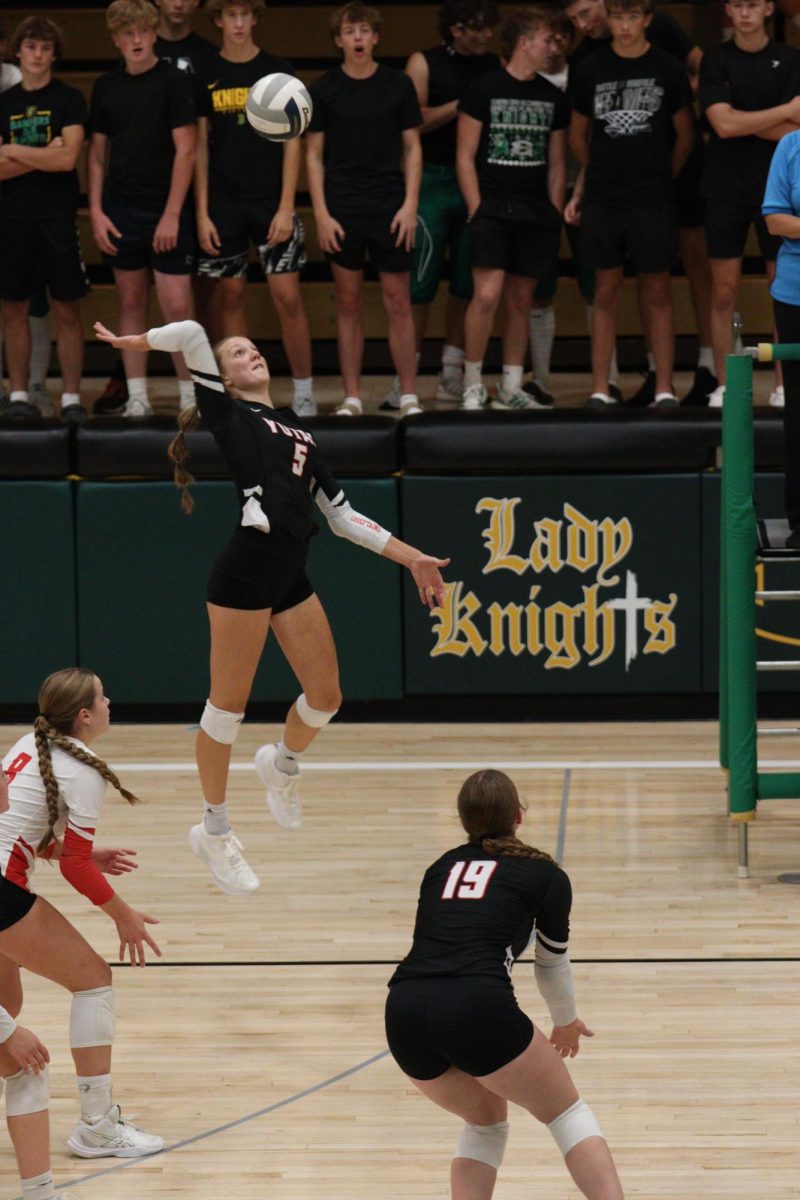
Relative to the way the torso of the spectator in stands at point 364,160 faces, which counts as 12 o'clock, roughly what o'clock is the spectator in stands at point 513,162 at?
the spectator in stands at point 513,162 is roughly at 9 o'clock from the spectator in stands at point 364,160.

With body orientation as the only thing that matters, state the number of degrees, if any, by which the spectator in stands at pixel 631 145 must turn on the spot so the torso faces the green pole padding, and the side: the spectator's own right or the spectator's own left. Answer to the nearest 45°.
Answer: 0° — they already face it

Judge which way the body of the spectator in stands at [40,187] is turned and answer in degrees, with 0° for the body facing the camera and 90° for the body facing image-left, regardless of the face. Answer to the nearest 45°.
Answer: approximately 0°

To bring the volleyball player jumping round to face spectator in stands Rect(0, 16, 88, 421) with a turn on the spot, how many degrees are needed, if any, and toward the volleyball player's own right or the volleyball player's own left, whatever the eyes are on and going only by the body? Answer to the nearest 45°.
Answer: approximately 135° to the volleyball player's own left

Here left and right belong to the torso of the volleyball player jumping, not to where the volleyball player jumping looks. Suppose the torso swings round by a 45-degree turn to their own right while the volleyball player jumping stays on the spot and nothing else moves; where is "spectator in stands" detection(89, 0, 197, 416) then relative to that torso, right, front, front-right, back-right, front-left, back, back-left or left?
back

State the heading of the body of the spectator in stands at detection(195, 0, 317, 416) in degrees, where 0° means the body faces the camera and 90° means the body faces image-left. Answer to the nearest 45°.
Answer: approximately 0°

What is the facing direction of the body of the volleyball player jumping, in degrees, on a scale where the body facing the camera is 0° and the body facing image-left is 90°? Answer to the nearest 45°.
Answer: approximately 315°
